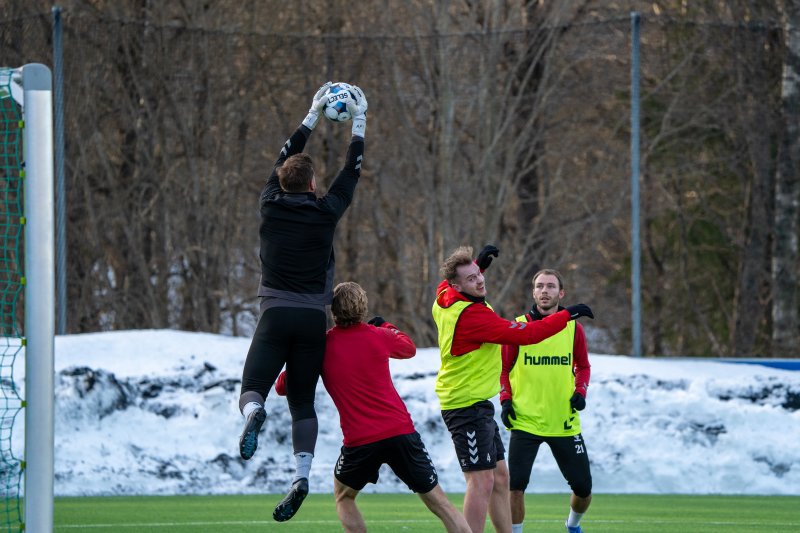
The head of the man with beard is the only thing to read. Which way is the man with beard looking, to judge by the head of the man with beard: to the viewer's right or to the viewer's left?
to the viewer's left

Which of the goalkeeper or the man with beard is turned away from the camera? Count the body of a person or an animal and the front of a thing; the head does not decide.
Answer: the goalkeeper

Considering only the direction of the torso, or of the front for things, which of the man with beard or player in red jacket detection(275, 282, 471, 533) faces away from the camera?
the player in red jacket

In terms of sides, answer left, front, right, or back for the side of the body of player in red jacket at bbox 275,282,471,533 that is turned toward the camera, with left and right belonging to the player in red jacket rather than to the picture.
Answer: back

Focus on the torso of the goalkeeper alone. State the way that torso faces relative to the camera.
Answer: away from the camera

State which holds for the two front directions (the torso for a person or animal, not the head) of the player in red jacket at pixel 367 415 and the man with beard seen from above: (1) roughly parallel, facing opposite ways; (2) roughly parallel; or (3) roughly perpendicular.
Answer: roughly parallel, facing opposite ways

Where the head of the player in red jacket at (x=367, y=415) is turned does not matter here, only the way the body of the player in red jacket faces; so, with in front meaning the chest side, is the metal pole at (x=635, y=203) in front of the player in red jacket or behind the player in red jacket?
in front

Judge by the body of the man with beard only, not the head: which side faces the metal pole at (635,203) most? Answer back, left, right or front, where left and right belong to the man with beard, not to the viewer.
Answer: back

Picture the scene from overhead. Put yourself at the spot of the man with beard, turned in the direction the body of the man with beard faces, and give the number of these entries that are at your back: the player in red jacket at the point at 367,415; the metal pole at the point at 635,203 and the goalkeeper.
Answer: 1

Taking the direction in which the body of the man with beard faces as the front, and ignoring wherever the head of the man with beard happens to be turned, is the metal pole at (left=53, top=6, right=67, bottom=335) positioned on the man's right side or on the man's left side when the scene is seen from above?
on the man's right side

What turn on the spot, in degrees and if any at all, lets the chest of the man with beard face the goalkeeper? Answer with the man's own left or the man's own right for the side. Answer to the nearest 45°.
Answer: approximately 45° to the man's own right

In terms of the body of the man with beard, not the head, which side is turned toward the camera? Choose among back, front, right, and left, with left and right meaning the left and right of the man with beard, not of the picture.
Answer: front

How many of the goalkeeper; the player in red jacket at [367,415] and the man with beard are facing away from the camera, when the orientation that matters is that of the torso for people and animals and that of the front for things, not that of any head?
2

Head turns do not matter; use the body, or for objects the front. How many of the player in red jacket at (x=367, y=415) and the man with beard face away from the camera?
1

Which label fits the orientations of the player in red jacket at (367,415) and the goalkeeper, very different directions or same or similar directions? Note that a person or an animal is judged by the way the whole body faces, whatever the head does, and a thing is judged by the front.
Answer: same or similar directions

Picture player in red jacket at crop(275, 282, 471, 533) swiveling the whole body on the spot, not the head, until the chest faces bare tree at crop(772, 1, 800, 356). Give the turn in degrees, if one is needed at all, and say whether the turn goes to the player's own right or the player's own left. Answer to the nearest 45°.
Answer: approximately 45° to the player's own right

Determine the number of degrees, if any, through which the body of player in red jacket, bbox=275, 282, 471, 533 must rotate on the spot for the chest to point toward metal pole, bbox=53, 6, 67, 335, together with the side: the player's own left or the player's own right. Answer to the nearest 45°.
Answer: approximately 45° to the player's own left

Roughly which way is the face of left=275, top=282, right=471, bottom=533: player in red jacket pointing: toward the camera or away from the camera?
away from the camera
